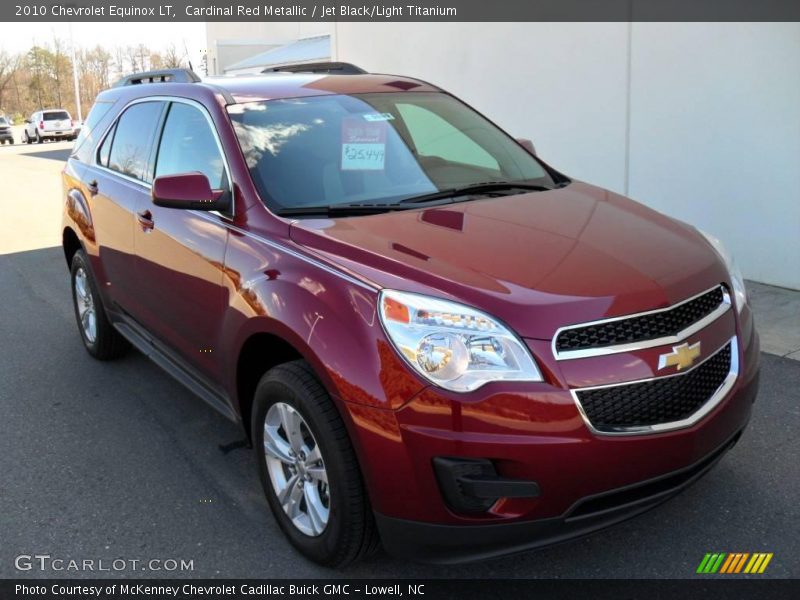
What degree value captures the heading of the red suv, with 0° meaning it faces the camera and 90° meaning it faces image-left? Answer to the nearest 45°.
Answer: approximately 315°

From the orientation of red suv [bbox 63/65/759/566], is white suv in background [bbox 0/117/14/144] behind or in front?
behind
